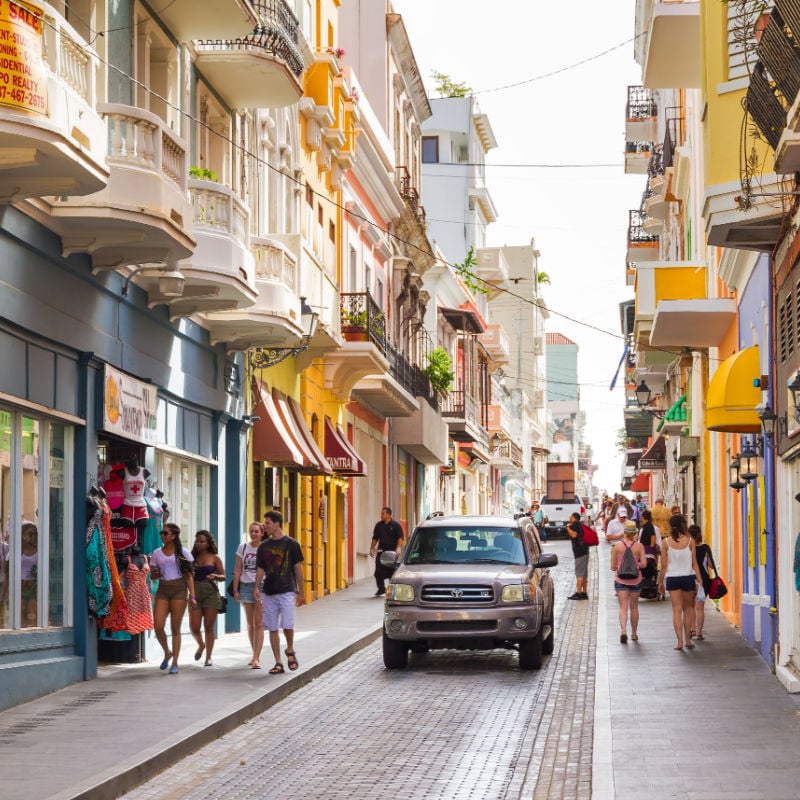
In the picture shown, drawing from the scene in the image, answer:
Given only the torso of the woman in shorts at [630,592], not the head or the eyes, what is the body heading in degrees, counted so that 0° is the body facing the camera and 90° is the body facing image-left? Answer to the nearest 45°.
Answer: approximately 180°

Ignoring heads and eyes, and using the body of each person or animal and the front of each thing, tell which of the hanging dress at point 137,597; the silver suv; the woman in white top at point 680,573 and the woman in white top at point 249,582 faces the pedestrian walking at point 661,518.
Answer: the woman in white top at point 680,573

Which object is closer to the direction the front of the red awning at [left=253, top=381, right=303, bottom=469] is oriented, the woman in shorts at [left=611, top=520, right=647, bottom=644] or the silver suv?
the woman in shorts

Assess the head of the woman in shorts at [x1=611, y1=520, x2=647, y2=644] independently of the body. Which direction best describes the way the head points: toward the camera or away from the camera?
away from the camera

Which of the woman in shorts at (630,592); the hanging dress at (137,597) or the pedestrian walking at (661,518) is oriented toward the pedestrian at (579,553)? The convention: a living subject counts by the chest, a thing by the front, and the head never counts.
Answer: the woman in shorts

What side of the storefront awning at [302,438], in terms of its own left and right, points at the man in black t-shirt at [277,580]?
right

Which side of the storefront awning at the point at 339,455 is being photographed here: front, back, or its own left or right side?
right

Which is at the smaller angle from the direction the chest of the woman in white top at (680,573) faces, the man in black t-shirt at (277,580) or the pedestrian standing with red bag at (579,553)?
the pedestrian standing with red bag

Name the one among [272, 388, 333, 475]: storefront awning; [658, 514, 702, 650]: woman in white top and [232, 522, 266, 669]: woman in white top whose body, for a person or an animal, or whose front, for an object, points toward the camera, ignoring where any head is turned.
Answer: [232, 522, 266, 669]: woman in white top

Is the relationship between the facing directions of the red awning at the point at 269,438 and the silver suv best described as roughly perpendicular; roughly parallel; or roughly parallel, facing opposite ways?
roughly perpendicular

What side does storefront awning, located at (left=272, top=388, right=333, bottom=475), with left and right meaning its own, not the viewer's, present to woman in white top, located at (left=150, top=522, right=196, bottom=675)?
right

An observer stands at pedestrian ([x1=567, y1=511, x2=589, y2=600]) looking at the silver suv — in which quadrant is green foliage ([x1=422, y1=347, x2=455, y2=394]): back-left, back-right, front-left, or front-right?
back-right

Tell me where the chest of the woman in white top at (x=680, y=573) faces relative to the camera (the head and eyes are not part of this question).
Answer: away from the camera

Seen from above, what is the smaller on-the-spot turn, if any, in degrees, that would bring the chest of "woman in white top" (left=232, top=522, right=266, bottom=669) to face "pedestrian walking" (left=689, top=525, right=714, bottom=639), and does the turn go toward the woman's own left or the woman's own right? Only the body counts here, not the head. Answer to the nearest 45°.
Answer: approximately 135° to the woman's own left

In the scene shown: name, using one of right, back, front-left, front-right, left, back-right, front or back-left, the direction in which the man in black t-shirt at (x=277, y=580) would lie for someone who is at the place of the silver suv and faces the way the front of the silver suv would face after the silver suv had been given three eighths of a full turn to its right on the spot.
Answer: left

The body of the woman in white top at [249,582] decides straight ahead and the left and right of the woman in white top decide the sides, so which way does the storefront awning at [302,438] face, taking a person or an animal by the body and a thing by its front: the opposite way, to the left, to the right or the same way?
to the left
